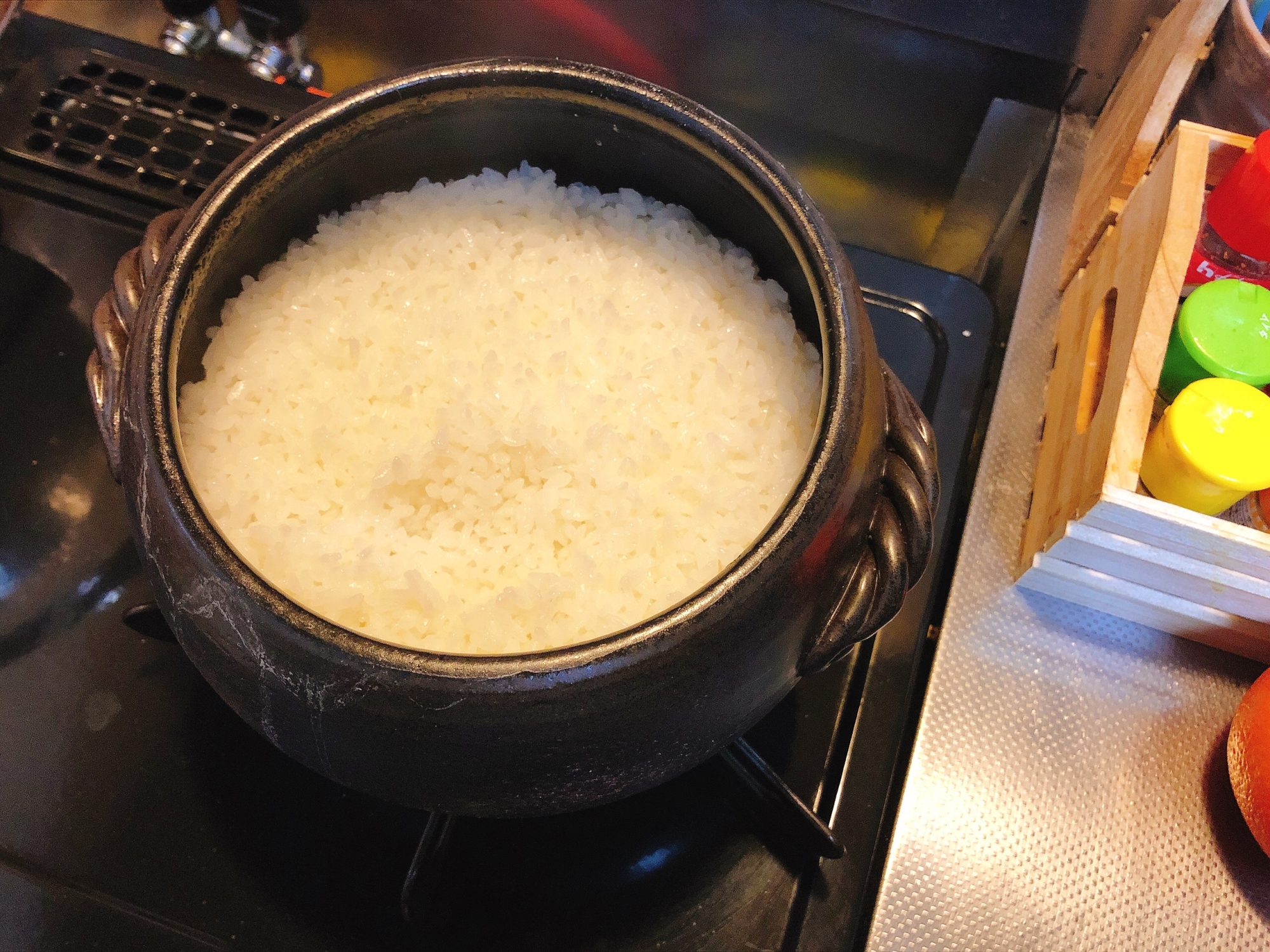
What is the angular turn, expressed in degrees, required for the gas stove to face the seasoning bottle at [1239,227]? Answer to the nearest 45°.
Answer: approximately 135° to its left

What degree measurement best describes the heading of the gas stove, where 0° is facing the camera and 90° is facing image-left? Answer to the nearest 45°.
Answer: approximately 0°
